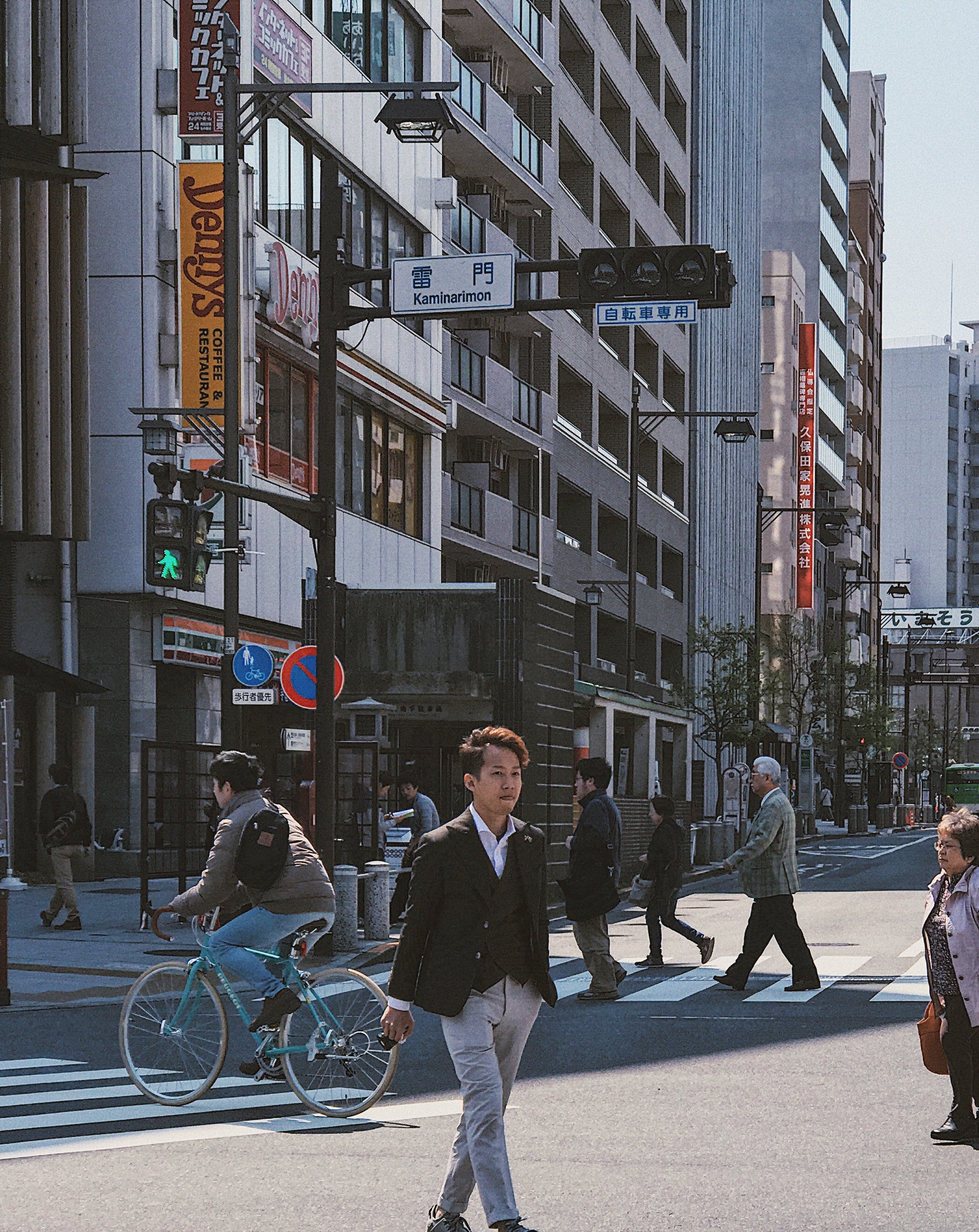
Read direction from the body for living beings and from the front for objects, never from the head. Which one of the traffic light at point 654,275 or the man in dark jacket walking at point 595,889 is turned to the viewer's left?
the man in dark jacket walking

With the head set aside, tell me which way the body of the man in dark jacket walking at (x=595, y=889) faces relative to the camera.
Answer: to the viewer's left

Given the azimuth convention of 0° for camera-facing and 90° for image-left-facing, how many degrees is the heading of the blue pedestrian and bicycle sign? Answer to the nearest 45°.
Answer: approximately 0°

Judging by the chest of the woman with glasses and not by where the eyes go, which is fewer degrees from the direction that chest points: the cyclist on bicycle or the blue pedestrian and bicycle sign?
the cyclist on bicycle

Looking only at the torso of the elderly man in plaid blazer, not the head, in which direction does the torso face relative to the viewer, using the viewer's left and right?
facing to the left of the viewer

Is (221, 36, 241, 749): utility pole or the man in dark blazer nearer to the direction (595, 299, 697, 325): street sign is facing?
the man in dark blazer

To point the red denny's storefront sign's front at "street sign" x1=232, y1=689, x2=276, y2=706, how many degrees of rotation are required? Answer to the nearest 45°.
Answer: approximately 45° to its right
